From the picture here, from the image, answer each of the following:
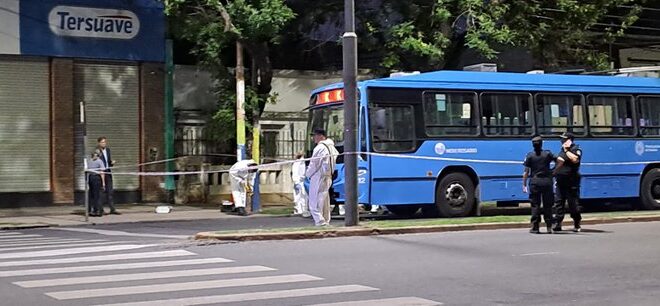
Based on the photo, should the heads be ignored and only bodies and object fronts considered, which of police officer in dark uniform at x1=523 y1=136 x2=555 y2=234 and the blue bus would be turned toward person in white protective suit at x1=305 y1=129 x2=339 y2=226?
the blue bus

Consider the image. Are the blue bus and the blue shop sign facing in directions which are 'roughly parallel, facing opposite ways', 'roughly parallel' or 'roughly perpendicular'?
roughly perpendicular
